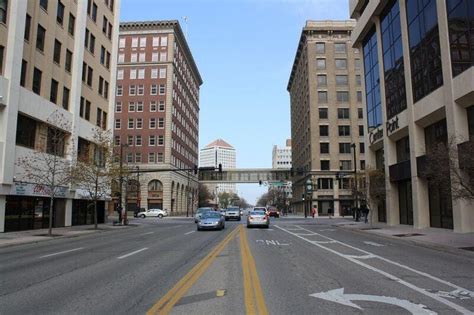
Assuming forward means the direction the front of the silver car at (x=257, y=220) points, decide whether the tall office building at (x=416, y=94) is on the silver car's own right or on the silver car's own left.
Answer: on the silver car's own right

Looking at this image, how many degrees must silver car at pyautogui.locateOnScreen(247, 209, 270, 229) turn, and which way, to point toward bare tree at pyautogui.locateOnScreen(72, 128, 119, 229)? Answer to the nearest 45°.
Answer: approximately 90° to its left

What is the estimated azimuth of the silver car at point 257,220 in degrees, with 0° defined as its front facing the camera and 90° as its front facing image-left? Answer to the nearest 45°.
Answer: approximately 180°

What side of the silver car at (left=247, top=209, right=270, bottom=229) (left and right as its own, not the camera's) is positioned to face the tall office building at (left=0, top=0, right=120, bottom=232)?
left

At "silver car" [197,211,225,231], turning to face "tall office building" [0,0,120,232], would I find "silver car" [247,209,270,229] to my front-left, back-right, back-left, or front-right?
back-right

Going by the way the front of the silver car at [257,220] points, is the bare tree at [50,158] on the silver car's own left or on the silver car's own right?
on the silver car's own left

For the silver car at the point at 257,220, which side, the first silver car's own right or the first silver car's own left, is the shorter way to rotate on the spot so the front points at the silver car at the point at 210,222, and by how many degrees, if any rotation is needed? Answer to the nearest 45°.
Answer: approximately 135° to the first silver car's own left
